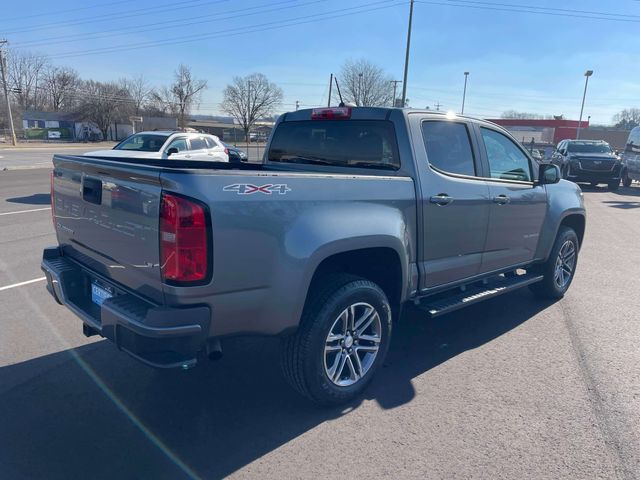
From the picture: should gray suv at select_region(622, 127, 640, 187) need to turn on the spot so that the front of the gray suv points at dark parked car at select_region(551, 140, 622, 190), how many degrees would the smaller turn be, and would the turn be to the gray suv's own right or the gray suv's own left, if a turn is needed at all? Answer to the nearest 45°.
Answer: approximately 45° to the gray suv's own right

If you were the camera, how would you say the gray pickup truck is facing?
facing away from the viewer and to the right of the viewer

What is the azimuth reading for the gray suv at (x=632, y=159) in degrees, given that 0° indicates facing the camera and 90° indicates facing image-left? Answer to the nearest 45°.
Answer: approximately 0°
